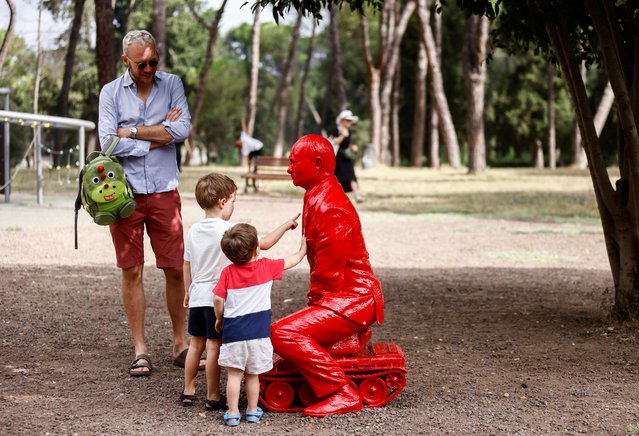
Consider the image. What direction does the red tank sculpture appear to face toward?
to the viewer's left

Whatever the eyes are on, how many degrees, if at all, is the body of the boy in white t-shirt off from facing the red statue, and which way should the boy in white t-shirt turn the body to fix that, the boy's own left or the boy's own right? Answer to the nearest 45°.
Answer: approximately 45° to the boy's own right

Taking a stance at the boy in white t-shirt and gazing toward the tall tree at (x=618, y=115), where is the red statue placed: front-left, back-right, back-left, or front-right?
front-right

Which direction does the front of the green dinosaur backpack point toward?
toward the camera

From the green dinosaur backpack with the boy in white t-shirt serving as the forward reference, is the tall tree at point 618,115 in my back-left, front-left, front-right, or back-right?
front-left

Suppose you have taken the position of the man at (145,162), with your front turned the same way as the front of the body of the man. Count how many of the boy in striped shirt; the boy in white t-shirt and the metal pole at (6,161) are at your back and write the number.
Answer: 1

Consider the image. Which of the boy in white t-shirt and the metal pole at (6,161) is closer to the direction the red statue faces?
the boy in white t-shirt

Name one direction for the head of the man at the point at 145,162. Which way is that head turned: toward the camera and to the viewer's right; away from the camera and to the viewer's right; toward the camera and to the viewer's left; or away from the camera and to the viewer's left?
toward the camera and to the viewer's right

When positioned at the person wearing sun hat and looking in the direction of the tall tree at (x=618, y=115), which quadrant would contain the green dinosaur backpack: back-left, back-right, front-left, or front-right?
front-right

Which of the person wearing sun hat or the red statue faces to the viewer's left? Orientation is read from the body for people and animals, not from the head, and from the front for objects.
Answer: the red statue

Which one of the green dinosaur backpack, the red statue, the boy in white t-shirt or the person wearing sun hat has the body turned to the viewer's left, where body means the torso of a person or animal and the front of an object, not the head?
the red statue

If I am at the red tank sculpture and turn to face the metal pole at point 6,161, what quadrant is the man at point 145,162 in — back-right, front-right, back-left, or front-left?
front-left

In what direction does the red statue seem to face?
to the viewer's left

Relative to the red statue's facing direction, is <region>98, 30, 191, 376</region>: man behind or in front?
in front

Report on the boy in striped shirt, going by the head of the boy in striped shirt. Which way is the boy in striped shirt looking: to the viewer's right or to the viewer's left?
to the viewer's right

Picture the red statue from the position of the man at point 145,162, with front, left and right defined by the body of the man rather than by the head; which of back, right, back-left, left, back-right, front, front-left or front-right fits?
front-left

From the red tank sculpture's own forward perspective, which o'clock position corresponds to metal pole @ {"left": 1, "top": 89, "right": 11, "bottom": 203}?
The metal pole is roughly at 2 o'clock from the red tank sculpture.

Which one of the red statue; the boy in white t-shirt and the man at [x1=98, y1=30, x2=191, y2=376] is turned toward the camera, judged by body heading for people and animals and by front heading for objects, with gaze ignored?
the man

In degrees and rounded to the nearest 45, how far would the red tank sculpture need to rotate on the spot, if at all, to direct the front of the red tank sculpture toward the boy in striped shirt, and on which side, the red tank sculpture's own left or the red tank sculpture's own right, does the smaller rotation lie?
0° — it already faces them
